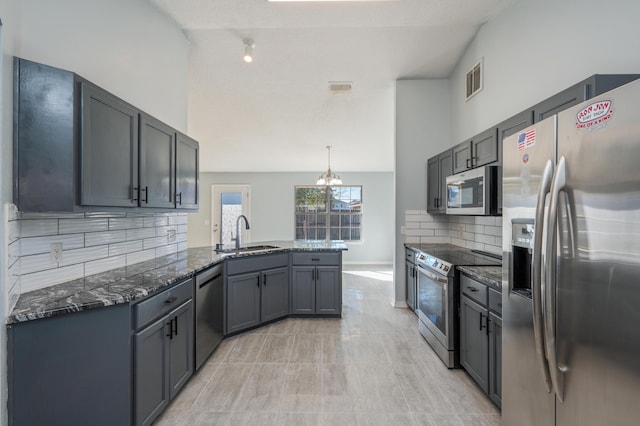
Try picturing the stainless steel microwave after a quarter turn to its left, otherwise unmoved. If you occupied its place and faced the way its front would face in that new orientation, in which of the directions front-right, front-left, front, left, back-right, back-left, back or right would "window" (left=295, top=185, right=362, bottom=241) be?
back

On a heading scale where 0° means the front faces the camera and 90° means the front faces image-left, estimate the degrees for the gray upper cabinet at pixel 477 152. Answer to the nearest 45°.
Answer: approximately 45°

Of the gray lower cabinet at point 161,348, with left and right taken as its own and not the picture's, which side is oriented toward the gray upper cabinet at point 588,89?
front

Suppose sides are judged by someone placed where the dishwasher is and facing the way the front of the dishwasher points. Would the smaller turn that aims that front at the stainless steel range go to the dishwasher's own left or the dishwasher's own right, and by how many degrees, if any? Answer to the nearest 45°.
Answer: approximately 45° to the dishwasher's own left

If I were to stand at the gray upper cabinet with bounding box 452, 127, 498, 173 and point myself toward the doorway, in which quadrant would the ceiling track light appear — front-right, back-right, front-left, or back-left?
front-left

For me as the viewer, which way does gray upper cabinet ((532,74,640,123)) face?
facing the viewer and to the left of the viewer

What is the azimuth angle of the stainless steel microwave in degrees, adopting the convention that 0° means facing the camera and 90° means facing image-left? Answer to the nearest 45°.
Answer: approximately 45°

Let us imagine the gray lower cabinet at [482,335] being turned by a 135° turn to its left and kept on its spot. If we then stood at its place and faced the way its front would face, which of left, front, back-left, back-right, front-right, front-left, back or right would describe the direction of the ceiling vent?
back-left

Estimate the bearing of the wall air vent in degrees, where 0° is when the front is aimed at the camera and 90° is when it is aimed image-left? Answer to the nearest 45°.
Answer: approximately 45°

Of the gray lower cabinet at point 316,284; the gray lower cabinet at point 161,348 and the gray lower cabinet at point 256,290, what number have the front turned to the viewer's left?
0

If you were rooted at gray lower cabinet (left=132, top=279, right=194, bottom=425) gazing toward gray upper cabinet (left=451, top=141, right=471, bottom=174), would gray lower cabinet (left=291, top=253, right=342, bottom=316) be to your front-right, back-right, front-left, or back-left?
front-left

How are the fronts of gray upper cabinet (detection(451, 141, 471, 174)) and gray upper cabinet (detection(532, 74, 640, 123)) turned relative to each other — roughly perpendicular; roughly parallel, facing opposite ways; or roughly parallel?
roughly parallel

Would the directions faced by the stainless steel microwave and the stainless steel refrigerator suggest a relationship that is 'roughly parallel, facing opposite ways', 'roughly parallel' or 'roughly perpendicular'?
roughly parallel

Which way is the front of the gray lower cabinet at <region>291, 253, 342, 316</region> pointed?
toward the camera

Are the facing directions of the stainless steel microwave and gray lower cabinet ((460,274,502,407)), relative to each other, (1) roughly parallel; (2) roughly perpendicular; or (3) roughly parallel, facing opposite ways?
roughly parallel

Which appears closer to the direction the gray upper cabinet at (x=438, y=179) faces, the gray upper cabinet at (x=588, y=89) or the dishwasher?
the dishwasher
